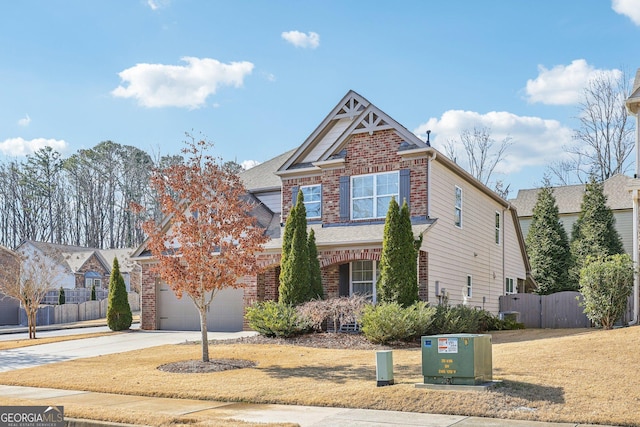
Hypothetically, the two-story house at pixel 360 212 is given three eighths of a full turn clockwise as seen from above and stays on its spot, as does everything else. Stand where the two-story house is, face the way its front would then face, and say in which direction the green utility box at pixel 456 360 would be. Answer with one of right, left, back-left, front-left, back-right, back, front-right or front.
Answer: back

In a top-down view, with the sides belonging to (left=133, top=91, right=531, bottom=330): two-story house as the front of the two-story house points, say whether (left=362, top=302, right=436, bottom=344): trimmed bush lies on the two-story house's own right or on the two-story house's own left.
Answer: on the two-story house's own left

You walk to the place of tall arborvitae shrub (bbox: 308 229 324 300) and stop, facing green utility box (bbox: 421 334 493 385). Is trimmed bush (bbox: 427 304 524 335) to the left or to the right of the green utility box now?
left

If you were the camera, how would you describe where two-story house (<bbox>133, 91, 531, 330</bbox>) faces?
facing the viewer and to the left of the viewer

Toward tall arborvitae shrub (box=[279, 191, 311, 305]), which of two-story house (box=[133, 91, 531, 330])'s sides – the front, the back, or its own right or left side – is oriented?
front
